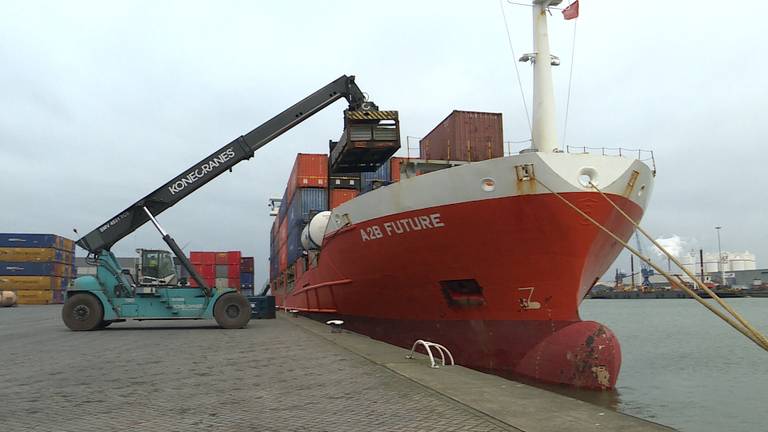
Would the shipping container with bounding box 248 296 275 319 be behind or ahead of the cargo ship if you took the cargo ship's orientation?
behind

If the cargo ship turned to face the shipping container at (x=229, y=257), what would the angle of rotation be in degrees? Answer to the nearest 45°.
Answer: approximately 180°

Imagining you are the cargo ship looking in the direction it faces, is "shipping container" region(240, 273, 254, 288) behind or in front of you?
behind

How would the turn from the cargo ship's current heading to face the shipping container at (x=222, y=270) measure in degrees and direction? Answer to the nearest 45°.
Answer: approximately 180°

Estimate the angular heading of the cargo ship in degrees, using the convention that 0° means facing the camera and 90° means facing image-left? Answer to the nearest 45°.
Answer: approximately 315°

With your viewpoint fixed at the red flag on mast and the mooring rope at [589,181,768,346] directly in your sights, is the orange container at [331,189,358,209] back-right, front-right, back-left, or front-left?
back-right
